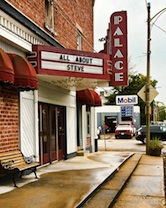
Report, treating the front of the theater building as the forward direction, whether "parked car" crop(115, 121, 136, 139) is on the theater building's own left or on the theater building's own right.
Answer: on the theater building's own left

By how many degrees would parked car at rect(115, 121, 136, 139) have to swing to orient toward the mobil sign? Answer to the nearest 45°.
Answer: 0° — it already faces it

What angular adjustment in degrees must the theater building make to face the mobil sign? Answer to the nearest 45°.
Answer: approximately 90° to its left

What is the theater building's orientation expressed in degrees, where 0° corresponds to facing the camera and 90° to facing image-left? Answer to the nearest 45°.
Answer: approximately 315°
